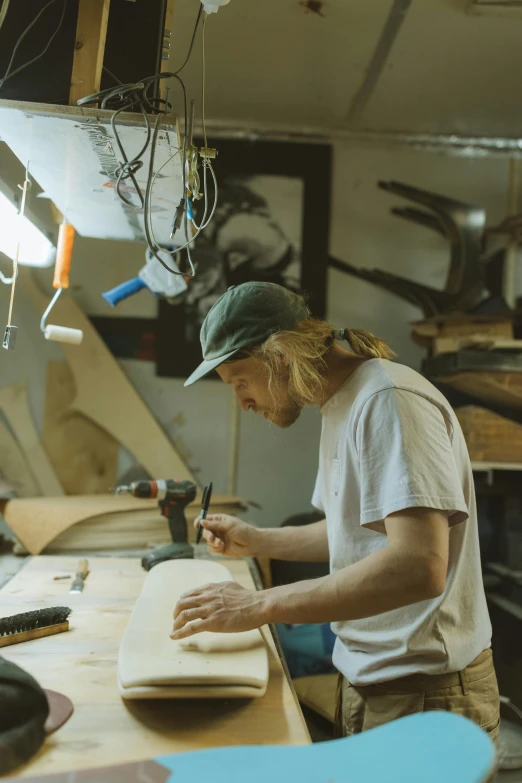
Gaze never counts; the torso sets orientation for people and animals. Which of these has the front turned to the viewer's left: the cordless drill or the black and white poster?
the cordless drill

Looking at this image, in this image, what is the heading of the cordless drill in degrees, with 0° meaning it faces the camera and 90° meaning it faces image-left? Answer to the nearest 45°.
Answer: approximately 90°

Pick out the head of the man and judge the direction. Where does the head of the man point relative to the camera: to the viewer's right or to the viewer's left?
to the viewer's left

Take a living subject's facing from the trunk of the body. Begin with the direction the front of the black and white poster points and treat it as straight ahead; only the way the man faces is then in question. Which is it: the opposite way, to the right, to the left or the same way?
to the right

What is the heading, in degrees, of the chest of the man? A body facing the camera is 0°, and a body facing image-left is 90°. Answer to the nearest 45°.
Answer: approximately 90°

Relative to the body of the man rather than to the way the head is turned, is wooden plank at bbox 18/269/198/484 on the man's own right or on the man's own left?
on the man's own right

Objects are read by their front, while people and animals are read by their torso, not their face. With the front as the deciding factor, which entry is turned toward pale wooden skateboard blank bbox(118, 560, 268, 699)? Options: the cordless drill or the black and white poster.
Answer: the black and white poster

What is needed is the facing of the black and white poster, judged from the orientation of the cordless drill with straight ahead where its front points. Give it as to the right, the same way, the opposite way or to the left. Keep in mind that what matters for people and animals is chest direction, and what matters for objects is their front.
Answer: to the left

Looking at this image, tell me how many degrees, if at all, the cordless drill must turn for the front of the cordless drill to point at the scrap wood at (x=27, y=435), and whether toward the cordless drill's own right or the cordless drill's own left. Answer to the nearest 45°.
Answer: approximately 45° to the cordless drill's own right

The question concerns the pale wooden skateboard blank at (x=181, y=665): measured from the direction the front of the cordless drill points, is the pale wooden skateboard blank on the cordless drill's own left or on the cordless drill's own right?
on the cordless drill's own left

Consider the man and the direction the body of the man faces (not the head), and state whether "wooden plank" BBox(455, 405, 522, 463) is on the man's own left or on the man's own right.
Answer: on the man's own right

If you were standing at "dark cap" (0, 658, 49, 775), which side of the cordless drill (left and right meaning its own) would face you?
left
